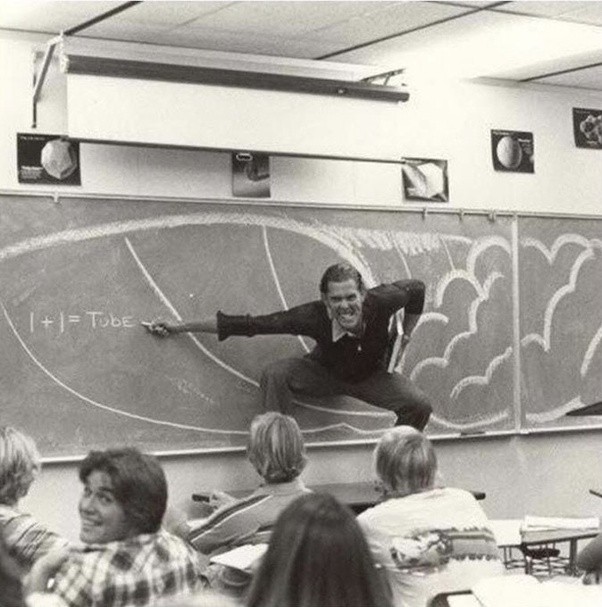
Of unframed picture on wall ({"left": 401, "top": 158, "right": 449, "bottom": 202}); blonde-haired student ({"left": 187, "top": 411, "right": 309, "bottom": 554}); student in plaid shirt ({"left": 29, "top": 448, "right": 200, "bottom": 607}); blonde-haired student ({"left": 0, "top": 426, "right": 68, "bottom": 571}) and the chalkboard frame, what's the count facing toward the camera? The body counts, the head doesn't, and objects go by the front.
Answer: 2

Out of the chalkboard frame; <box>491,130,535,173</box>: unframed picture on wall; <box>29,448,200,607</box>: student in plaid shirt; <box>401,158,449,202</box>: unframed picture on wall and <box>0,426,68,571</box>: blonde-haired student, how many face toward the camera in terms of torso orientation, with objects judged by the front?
3

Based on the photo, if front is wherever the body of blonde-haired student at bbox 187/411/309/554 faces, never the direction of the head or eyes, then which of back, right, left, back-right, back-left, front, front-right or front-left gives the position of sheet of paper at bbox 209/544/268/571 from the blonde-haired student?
back

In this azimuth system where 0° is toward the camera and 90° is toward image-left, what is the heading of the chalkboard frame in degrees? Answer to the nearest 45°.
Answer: approximately 0°

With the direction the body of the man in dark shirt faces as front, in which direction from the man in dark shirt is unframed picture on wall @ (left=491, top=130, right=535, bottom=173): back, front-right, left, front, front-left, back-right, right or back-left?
back-left

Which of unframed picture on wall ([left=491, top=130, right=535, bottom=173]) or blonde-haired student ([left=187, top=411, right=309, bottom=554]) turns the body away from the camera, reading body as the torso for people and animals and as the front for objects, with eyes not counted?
the blonde-haired student

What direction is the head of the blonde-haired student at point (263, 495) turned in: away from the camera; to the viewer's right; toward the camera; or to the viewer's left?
away from the camera

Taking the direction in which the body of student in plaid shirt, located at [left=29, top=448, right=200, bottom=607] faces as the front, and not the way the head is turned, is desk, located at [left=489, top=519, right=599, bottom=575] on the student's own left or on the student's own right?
on the student's own right

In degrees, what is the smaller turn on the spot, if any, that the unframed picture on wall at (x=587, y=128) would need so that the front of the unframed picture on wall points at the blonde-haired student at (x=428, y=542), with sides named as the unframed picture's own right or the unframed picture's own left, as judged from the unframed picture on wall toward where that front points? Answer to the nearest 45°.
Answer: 0° — it already faces them

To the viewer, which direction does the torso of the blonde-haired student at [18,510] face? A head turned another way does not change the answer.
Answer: away from the camera

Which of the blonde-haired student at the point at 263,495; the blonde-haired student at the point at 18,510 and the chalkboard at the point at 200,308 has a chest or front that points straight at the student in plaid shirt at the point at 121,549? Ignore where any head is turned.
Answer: the chalkboard
